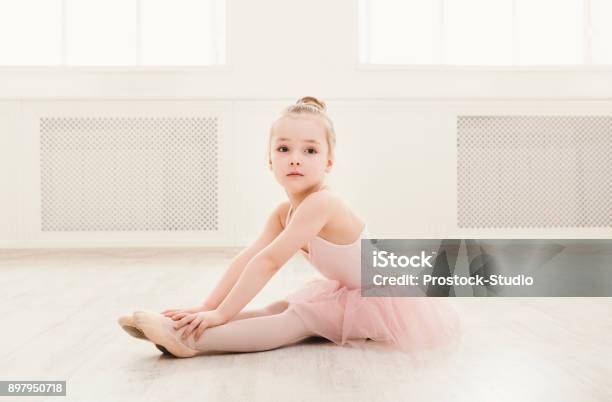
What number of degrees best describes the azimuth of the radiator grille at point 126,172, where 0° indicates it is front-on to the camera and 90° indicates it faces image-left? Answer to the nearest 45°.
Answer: approximately 0°

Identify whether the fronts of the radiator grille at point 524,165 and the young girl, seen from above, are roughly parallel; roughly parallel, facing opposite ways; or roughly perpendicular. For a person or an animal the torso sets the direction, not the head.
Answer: roughly perpendicular

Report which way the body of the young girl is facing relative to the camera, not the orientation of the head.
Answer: to the viewer's left

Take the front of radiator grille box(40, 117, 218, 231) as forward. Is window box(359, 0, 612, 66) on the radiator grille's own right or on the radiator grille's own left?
on the radiator grille's own left
